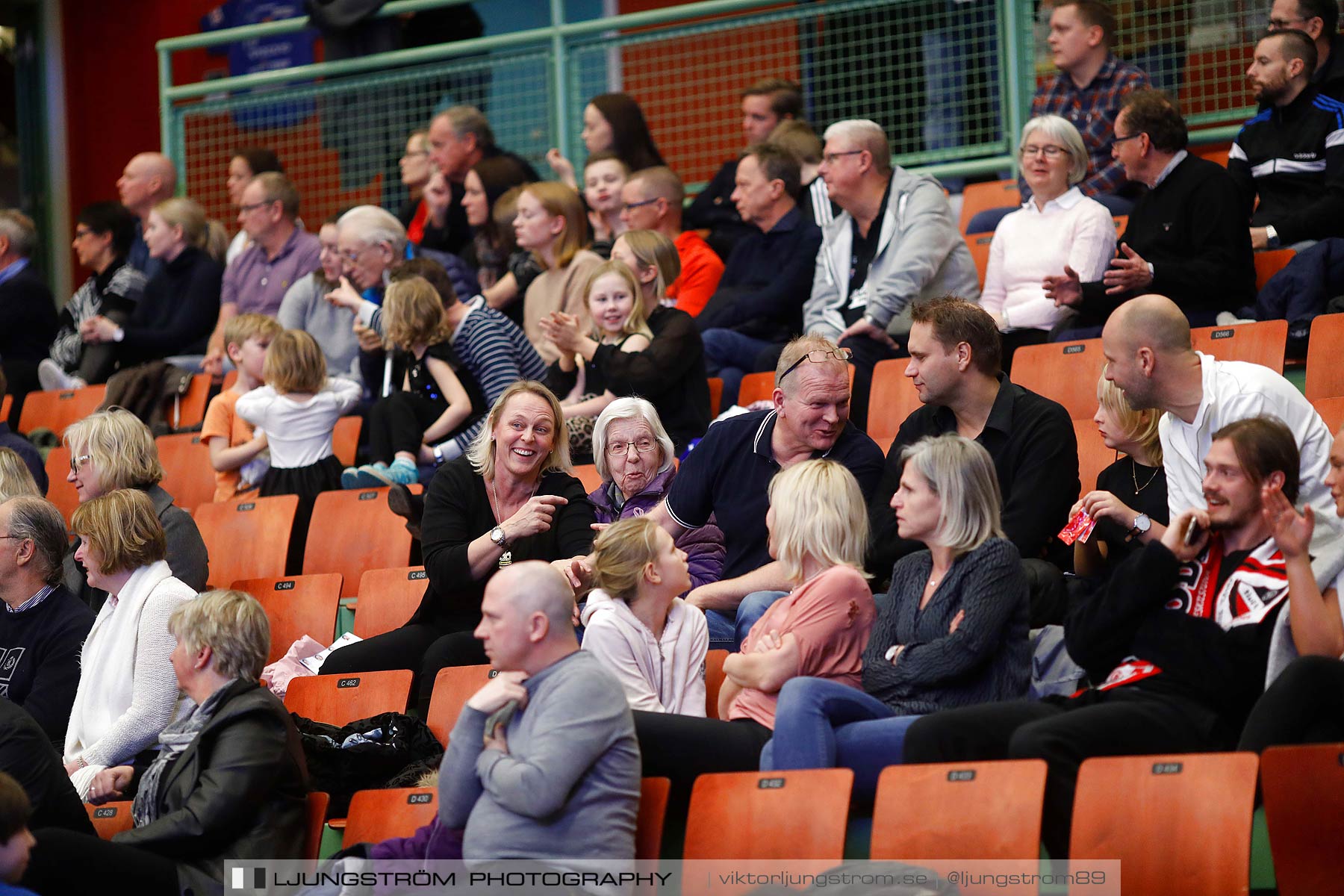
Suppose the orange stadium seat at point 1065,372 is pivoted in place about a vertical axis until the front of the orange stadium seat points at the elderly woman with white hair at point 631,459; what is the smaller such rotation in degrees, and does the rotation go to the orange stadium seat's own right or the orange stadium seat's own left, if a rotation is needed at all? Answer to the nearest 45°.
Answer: approximately 45° to the orange stadium seat's own right

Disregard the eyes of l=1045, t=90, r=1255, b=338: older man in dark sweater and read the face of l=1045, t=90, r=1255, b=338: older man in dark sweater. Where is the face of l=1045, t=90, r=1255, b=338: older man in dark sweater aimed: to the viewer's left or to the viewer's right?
to the viewer's left

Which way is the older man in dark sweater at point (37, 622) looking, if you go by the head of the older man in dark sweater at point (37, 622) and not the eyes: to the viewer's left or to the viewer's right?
to the viewer's left

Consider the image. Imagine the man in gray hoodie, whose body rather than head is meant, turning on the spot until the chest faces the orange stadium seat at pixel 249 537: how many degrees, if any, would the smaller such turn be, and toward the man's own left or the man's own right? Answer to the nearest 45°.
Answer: approximately 45° to the man's own right

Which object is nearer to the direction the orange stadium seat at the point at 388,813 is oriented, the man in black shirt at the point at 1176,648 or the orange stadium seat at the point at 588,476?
the man in black shirt

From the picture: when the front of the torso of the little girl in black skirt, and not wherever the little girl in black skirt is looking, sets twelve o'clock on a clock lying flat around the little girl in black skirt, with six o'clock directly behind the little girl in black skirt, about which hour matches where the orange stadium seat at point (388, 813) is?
The orange stadium seat is roughly at 6 o'clock from the little girl in black skirt.
